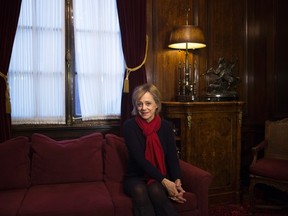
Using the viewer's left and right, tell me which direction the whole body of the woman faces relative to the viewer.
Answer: facing the viewer

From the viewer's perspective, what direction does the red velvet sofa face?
toward the camera

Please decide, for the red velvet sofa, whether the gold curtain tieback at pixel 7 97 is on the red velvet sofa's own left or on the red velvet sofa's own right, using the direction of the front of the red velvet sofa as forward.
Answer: on the red velvet sofa's own right

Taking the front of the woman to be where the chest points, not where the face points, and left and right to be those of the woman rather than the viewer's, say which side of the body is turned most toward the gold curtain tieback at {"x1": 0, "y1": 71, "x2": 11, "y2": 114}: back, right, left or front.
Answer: right

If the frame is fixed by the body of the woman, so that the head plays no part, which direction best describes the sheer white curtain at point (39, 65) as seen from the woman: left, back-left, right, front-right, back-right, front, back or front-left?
back-right

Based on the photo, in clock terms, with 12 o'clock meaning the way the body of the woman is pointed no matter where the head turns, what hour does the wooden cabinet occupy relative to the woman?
The wooden cabinet is roughly at 7 o'clock from the woman.
